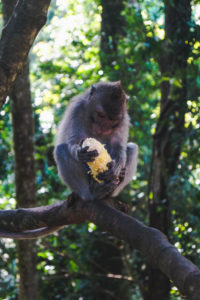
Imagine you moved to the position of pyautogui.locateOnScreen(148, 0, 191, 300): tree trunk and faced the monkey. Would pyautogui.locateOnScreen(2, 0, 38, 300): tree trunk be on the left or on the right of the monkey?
right

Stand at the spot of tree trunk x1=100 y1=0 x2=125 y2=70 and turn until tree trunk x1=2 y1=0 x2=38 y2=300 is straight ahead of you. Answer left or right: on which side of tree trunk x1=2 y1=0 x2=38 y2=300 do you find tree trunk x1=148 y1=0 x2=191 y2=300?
left

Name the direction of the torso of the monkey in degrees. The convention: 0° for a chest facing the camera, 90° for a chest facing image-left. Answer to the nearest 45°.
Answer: approximately 0°

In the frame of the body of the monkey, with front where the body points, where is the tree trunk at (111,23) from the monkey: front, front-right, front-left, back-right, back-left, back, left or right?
back

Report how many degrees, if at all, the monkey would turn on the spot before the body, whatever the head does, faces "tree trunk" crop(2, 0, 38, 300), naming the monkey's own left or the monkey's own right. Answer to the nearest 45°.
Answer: approximately 135° to the monkey's own right

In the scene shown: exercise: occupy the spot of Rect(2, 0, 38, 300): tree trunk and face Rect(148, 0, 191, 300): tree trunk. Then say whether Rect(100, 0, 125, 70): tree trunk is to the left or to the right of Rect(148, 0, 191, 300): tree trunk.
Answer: left
